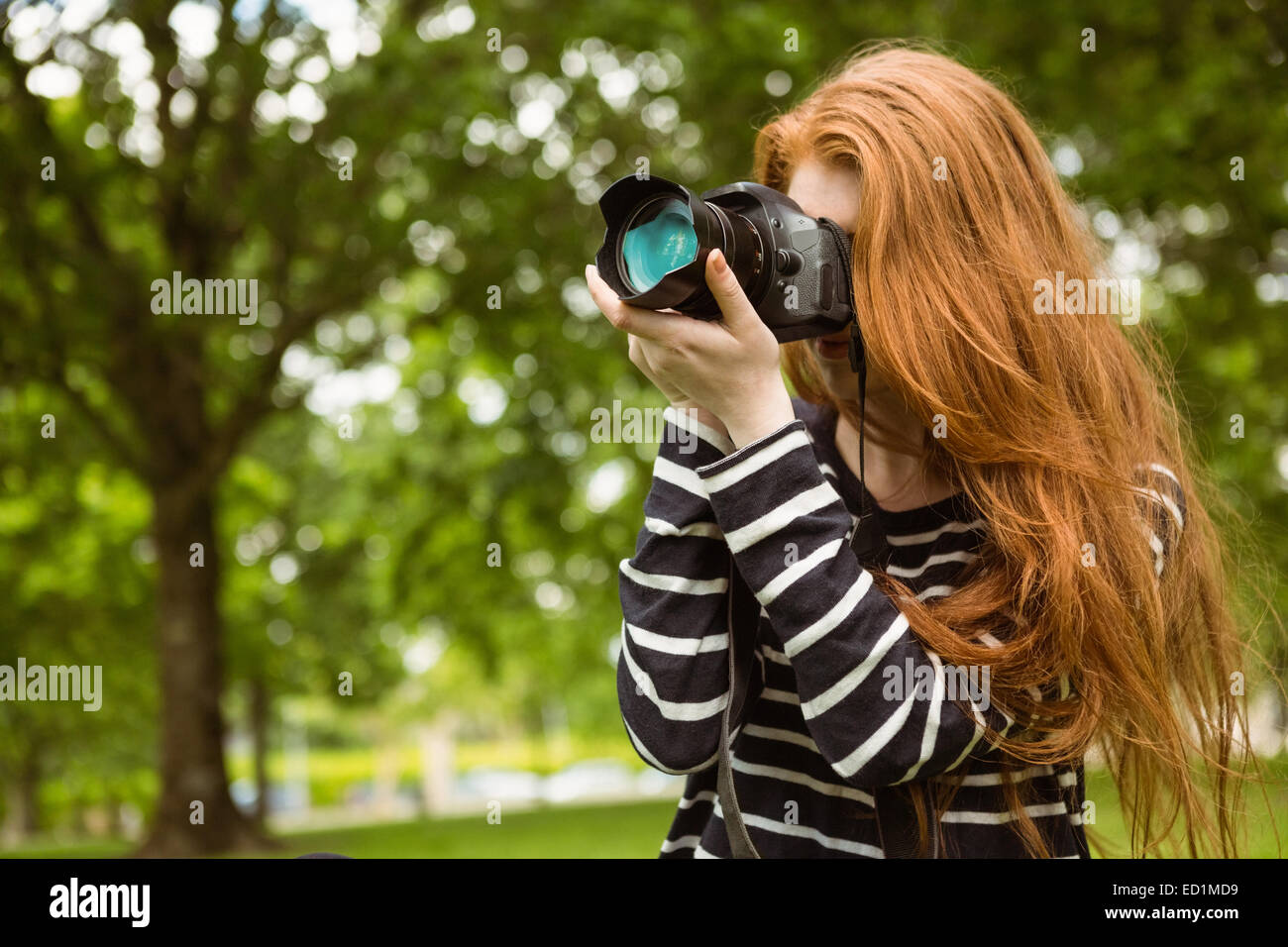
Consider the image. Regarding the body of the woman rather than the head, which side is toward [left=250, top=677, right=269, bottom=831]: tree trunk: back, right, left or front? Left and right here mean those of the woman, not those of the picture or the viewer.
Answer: right

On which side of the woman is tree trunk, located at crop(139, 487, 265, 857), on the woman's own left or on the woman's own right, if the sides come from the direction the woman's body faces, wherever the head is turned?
on the woman's own right

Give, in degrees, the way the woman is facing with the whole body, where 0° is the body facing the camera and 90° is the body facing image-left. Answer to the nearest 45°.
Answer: approximately 45°

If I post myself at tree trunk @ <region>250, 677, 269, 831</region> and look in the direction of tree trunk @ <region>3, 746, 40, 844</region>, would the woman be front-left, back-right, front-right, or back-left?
back-left

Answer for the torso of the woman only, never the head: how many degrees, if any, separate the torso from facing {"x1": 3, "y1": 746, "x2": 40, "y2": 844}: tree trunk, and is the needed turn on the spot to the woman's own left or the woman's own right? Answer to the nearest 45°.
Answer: approximately 90° to the woman's own right

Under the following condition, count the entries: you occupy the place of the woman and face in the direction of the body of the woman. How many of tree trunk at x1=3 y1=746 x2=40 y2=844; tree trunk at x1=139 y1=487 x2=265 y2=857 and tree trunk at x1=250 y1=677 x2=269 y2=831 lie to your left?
0

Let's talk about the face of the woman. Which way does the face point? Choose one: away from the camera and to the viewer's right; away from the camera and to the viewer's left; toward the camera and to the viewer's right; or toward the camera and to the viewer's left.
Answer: toward the camera and to the viewer's left
